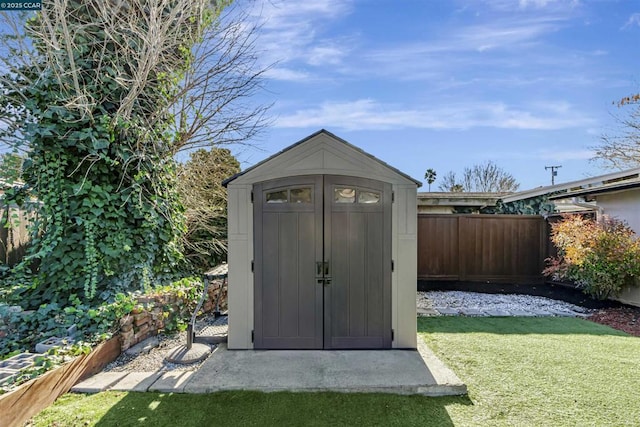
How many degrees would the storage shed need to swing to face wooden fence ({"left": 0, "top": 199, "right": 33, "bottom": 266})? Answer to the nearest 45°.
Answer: approximately 90° to its right

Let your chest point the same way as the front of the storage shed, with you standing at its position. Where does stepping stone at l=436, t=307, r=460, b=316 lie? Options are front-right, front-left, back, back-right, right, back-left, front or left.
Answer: back-left

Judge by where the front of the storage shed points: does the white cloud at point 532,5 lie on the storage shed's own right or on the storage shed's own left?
on the storage shed's own left

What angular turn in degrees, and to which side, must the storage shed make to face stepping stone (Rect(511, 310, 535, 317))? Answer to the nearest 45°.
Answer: approximately 135° to its left

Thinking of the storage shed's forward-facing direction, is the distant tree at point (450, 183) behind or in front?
behind

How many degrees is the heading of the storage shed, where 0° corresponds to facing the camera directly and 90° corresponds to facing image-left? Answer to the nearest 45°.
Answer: approximately 0°

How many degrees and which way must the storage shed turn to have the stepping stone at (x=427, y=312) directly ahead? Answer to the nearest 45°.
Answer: approximately 135° to its left

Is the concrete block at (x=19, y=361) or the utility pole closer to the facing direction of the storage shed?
the concrete block

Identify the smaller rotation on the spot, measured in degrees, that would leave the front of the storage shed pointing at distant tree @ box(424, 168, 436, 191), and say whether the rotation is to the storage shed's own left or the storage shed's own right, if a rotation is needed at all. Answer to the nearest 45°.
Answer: approximately 180°
